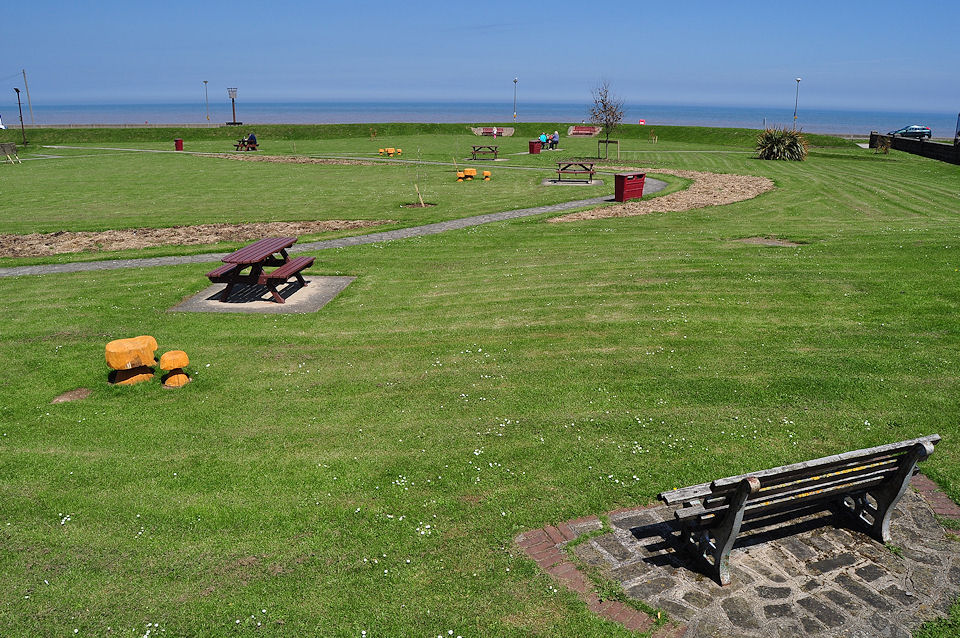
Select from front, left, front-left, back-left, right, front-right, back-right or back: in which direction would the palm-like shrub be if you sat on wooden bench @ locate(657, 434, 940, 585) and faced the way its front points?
front-right

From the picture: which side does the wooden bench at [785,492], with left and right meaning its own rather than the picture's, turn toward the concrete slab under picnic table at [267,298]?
front

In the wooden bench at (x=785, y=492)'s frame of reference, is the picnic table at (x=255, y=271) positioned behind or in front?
in front

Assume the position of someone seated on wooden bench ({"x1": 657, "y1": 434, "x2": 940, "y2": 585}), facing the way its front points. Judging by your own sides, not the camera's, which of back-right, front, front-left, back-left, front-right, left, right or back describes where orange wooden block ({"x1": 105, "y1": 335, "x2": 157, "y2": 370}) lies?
front-left

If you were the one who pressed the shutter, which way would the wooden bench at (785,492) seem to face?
facing away from the viewer and to the left of the viewer

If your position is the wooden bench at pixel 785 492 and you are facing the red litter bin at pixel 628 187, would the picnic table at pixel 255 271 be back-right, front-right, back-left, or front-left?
front-left

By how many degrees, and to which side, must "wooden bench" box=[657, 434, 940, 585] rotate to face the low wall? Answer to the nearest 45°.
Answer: approximately 45° to its right

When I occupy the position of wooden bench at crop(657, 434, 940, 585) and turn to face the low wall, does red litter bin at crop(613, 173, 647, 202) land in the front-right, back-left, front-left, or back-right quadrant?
front-left

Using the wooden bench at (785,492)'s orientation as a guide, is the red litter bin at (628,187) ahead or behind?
ahead
